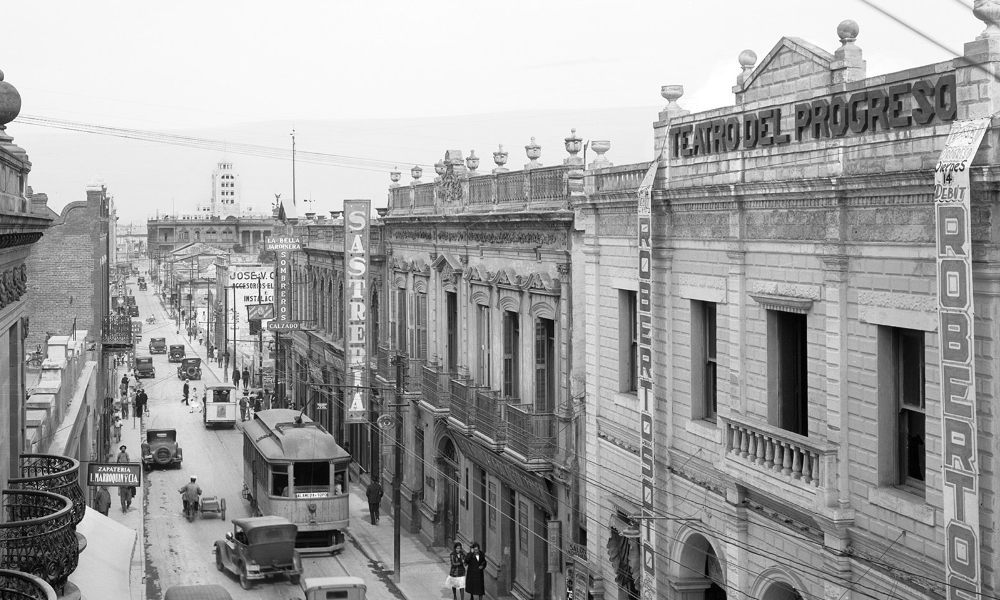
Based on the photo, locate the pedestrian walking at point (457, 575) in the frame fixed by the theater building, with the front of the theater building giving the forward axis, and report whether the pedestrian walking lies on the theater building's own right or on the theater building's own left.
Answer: on the theater building's own right

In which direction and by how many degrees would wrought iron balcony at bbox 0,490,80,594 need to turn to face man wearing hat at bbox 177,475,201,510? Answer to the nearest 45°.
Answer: approximately 90° to its left

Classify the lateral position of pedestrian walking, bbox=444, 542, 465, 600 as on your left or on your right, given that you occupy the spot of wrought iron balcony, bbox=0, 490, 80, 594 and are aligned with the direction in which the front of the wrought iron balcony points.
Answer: on your left

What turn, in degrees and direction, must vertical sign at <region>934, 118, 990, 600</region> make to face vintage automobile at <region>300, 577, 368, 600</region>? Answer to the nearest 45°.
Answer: approximately 45° to its right

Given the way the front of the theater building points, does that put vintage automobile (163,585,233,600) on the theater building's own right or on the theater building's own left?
on the theater building's own right

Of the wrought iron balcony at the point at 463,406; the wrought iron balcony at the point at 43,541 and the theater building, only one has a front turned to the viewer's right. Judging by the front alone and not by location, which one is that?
the wrought iron balcony at the point at 43,541

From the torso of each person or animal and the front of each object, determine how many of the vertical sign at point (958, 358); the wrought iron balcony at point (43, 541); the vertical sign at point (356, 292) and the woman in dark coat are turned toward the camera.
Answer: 3

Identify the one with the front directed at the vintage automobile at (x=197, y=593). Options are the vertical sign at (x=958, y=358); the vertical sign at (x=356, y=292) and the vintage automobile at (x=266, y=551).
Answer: the vertical sign at (x=356, y=292)

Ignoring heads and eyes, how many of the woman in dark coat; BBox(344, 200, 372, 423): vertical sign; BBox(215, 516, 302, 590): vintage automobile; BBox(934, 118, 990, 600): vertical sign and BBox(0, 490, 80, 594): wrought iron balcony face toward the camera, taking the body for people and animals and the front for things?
3

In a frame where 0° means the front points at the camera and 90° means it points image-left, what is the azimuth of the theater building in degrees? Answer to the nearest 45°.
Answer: approximately 45°

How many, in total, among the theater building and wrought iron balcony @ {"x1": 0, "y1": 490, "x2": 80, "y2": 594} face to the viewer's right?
1

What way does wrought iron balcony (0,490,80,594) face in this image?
to the viewer's right

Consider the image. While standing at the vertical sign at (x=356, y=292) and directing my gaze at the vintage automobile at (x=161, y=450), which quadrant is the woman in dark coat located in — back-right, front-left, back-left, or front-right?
back-left

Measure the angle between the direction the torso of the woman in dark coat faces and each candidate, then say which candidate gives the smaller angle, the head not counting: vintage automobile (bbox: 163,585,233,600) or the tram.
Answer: the vintage automobile
